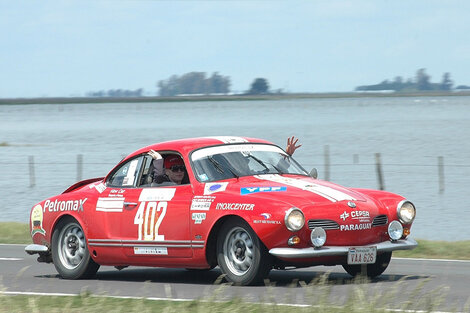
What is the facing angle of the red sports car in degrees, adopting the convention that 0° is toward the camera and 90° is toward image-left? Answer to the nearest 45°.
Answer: approximately 315°

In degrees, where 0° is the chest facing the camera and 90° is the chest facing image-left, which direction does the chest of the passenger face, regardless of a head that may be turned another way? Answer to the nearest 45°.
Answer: approximately 315°
